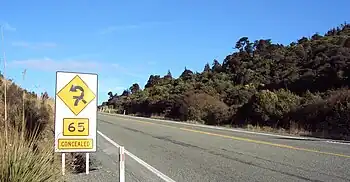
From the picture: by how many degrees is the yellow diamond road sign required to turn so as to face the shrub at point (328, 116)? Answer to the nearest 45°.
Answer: approximately 135° to its left

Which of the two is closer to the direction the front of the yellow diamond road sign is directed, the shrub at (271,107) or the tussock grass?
the tussock grass

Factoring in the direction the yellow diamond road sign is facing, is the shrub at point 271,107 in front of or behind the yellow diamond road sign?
behind

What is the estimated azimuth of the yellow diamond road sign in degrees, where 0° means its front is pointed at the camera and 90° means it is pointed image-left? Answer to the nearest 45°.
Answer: approximately 0°

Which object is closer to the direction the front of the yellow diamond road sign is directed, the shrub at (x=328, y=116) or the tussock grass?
the tussock grass
